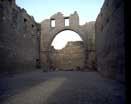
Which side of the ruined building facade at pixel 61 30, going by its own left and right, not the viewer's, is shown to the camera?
front
